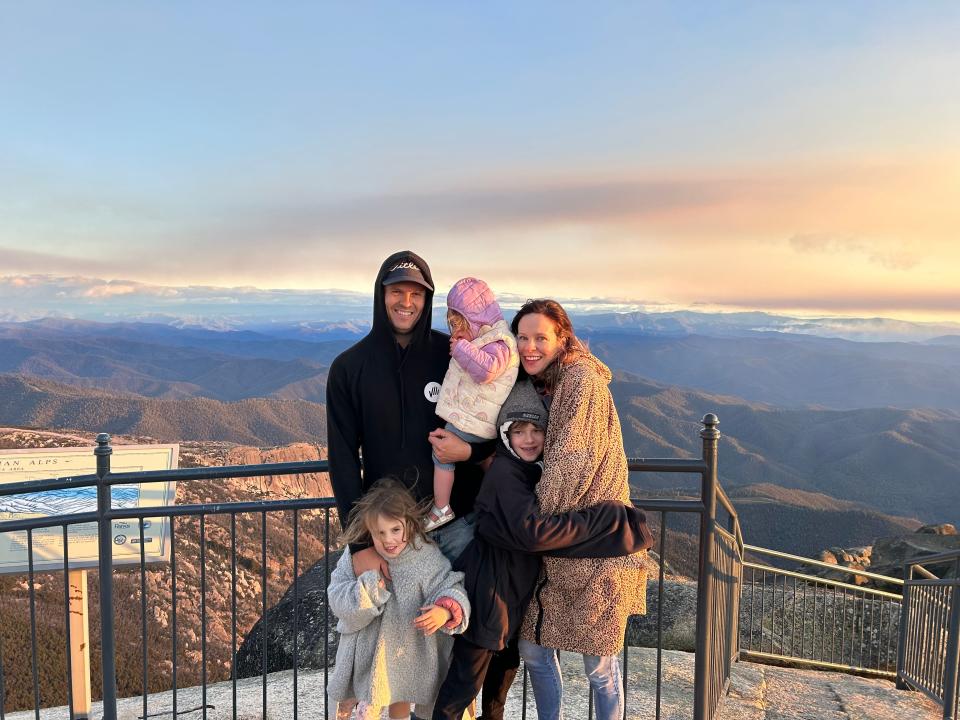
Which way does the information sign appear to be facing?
toward the camera

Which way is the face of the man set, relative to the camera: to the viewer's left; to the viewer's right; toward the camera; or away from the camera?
toward the camera

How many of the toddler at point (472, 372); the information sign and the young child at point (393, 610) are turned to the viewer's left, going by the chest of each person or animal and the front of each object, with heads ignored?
1

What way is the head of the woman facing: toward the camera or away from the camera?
toward the camera

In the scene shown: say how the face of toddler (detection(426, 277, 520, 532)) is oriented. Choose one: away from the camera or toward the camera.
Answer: toward the camera

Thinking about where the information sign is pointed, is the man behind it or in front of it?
in front

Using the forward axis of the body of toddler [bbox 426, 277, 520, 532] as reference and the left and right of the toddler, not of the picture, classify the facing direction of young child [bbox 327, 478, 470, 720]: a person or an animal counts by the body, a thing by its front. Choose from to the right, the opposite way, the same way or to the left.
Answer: to the left

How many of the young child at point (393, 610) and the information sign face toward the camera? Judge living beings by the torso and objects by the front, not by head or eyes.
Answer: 2

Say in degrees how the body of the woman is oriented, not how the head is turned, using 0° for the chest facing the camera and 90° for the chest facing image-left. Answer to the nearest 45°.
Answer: approximately 45°

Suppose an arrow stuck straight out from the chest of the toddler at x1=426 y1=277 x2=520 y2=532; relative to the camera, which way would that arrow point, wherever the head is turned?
to the viewer's left

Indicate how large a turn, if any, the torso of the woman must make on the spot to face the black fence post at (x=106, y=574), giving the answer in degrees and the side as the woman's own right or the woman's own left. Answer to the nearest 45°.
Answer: approximately 45° to the woman's own right

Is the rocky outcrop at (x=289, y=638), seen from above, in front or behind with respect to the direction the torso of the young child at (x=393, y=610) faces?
behind

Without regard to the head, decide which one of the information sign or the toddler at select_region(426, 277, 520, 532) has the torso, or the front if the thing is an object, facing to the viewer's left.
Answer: the toddler

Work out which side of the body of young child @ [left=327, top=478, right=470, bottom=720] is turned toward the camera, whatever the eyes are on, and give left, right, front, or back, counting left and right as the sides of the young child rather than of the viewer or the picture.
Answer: front
